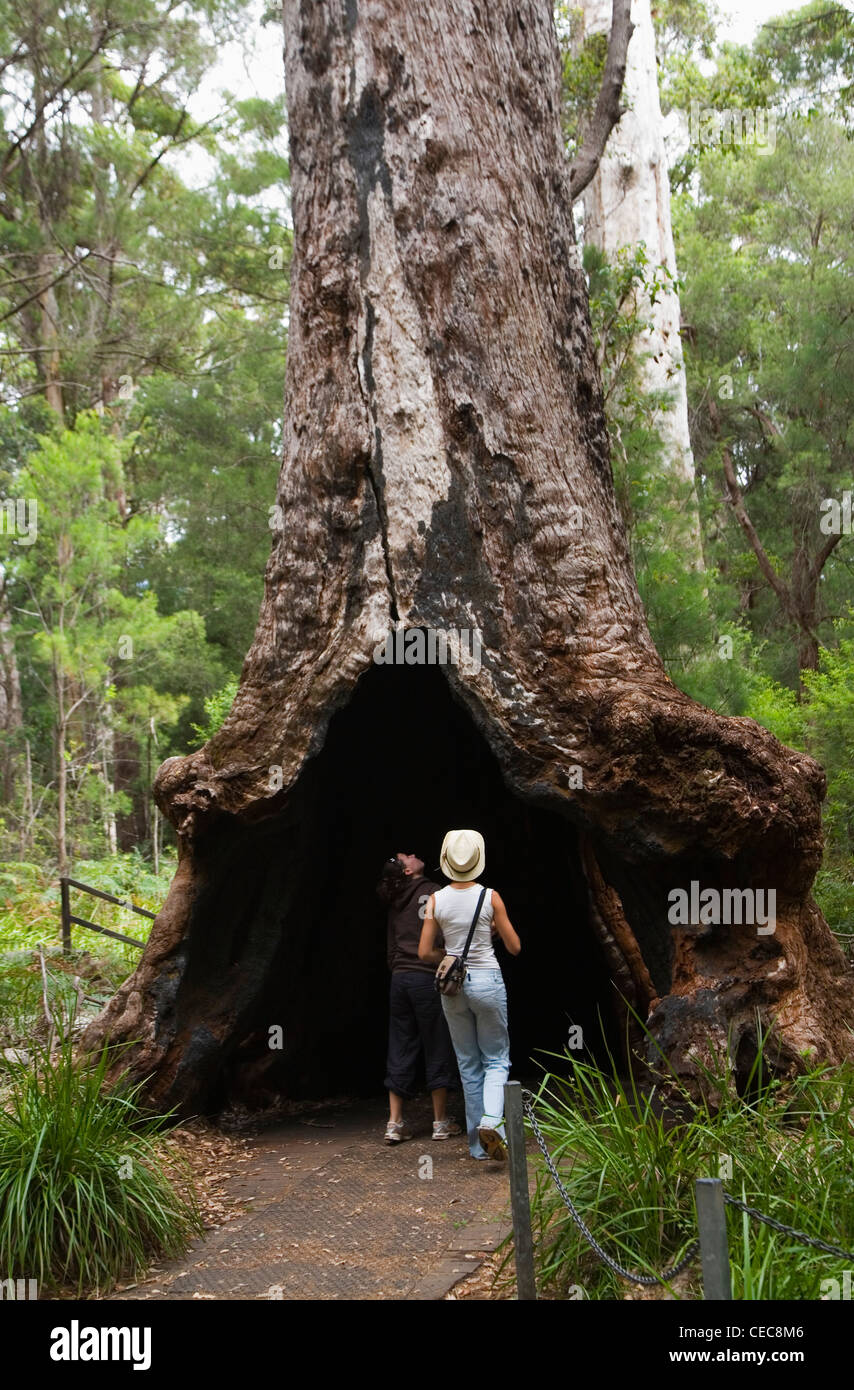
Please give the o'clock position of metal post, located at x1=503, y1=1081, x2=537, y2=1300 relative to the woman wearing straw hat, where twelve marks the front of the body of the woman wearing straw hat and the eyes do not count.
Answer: The metal post is roughly at 6 o'clock from the woman wearing straw hat.

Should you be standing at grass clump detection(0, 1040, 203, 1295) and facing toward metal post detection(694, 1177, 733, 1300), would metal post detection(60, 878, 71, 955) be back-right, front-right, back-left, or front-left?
back-left

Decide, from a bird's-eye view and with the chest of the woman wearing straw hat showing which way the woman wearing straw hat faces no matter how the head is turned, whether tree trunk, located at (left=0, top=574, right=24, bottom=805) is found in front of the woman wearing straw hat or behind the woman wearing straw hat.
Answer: in front

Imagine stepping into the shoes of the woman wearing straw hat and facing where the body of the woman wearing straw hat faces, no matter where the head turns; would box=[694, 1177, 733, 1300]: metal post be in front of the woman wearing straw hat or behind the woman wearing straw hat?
behind

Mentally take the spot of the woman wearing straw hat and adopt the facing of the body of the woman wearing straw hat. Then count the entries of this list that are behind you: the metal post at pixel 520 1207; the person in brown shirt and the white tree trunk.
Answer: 1

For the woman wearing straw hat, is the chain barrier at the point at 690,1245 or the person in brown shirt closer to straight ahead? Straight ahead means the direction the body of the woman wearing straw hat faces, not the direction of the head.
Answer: the person in brown shirt

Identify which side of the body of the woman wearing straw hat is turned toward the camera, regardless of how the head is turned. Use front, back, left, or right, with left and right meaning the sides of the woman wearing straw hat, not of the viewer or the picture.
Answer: back

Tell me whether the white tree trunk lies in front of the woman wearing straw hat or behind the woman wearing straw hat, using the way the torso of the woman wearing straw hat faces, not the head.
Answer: in front

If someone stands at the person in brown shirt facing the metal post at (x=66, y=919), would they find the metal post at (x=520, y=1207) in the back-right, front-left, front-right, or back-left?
back-left

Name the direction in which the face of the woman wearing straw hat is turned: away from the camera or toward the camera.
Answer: away from the camera

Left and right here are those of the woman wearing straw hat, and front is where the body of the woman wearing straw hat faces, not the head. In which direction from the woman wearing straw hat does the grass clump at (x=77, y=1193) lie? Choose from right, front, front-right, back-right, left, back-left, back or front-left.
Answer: back-left

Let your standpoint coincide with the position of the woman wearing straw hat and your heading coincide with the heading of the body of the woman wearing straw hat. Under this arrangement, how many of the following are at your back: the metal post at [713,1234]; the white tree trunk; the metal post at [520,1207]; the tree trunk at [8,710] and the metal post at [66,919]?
2
